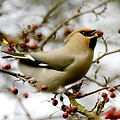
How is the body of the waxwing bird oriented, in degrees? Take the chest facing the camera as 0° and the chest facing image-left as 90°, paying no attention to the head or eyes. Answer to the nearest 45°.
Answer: approximately 270°
